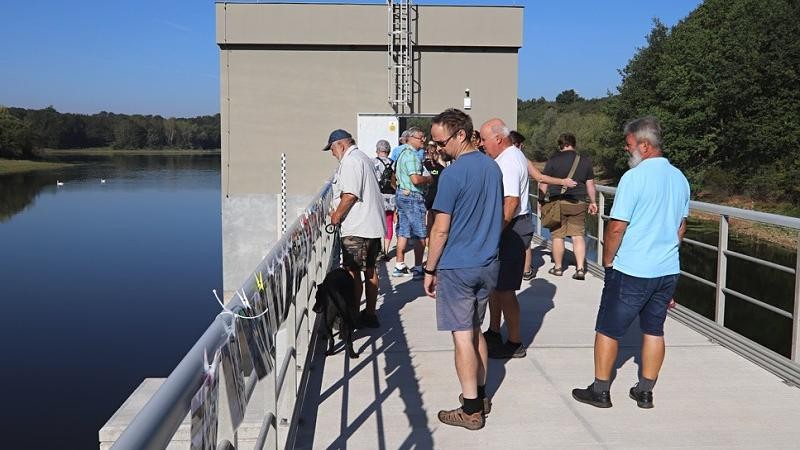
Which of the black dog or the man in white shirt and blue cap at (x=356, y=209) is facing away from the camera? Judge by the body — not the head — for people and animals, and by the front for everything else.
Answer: the black dog

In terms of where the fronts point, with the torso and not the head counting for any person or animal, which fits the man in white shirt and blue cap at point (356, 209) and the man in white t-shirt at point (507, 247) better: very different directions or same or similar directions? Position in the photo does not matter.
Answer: same or similar directions

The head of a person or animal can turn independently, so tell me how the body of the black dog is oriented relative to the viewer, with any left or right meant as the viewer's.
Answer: facing away from the viewer

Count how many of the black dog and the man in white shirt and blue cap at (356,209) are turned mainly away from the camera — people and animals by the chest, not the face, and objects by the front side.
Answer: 1

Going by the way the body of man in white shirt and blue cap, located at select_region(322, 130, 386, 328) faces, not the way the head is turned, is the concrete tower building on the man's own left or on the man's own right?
on the man's own right

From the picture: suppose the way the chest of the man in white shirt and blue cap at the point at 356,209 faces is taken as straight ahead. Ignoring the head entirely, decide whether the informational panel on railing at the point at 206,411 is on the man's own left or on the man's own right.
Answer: on the man's own left

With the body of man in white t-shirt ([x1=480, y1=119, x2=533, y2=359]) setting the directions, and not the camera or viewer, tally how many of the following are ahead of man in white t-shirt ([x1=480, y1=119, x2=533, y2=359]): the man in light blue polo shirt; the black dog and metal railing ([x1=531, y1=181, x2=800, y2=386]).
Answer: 1

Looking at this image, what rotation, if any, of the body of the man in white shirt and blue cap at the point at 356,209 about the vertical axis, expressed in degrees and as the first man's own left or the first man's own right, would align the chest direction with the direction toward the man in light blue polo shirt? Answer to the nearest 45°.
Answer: approximately 135° to the first man's own left

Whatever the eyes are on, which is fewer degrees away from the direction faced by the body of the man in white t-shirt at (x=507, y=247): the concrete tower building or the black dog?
the black dog

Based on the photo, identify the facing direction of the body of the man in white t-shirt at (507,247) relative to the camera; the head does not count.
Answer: to the viewer's left

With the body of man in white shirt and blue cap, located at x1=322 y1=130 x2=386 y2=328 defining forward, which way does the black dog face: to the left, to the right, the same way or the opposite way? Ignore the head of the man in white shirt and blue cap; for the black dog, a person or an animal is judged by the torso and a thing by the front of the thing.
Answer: to the right

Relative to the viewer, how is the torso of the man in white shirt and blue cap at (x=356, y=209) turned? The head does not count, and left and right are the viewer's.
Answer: facing to the left of the viewer
